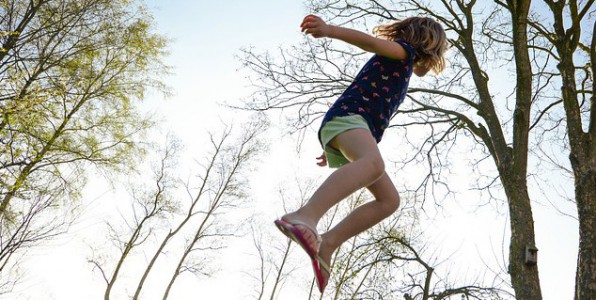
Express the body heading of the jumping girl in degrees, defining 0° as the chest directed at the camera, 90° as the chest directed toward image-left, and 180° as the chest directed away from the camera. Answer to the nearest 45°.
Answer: approximately 270°

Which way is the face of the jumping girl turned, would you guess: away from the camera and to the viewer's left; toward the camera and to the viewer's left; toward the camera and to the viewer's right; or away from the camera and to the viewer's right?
away from the camera and to the viewer's right
